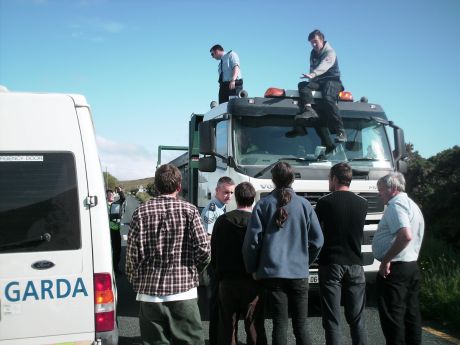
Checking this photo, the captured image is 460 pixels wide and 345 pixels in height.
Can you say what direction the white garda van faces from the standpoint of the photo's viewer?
facing away from the viewer

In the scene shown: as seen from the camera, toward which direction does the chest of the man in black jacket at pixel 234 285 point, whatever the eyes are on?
away from the camera

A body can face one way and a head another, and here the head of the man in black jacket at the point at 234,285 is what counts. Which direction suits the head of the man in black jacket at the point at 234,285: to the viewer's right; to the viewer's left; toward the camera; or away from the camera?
away from the camera

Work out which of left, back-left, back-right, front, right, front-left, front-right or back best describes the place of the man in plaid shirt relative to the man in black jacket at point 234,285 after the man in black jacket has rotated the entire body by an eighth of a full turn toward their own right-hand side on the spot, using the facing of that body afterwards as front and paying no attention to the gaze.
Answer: back

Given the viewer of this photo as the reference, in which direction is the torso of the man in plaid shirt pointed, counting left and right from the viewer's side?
facing away from the viewer

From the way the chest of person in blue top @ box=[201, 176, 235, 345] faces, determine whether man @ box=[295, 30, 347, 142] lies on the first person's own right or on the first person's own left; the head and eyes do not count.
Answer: on the first person's own left

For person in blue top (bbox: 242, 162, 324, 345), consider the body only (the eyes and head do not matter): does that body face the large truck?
yes

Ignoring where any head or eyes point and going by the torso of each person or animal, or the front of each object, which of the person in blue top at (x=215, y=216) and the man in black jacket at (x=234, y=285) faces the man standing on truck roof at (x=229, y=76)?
the man in black jacket

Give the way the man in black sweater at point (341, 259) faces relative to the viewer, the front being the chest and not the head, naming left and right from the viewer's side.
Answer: facing away from the viewer

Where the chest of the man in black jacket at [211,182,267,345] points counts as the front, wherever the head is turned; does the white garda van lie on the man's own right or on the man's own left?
on the man's own left
